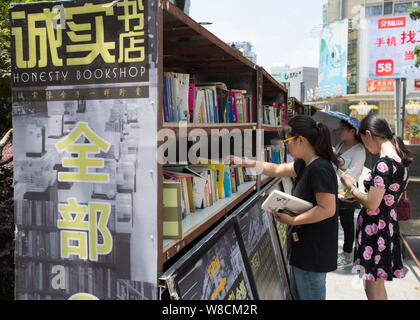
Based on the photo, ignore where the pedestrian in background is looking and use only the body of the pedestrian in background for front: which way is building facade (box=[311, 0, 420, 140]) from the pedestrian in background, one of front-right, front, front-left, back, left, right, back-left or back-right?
back-right

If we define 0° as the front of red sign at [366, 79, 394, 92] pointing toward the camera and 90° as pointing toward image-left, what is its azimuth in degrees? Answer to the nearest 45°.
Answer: approximately 0°

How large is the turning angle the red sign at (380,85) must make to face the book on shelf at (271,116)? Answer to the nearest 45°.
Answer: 0° — it already faces it

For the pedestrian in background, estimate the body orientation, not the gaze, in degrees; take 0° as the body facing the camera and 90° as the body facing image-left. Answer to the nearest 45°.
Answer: approximately 45°

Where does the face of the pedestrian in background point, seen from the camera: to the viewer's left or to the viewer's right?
to the viewer's left

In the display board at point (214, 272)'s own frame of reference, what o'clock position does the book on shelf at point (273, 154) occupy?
The book on shelf is roughly at 8 o'clock from the display board.

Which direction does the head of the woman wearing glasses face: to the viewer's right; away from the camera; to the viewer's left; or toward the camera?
to the viewer's left

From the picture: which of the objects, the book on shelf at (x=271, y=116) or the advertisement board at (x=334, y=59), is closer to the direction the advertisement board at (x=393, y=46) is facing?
the book on shelf
